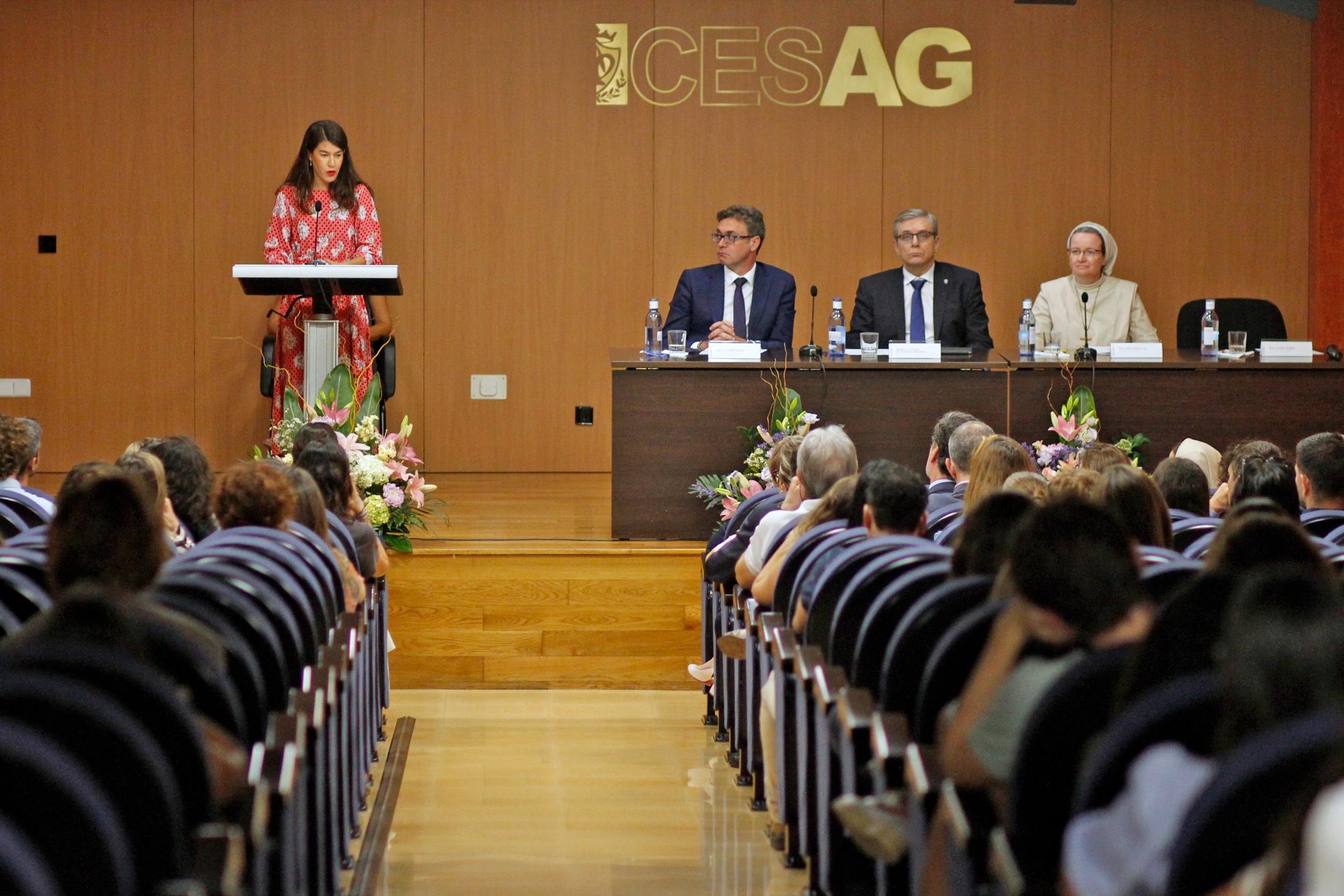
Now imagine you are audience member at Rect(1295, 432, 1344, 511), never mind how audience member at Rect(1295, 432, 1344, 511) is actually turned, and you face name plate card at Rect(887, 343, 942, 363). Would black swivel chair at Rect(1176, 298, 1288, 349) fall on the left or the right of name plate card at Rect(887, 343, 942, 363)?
right

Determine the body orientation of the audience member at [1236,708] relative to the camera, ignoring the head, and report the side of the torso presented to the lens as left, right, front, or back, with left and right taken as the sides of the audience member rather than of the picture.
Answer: back

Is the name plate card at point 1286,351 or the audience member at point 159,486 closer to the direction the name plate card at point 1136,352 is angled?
the audience member

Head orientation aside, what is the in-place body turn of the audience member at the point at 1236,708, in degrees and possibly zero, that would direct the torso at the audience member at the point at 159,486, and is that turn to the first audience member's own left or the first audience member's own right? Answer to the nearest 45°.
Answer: approximately 45° to the first audience member's own left

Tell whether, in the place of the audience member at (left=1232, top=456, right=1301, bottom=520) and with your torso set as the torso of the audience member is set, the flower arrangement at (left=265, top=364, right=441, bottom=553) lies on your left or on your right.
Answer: on your left

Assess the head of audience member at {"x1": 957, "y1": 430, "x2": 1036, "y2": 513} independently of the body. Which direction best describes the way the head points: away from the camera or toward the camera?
away from the camera

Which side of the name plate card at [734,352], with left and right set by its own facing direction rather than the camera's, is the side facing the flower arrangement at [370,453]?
right

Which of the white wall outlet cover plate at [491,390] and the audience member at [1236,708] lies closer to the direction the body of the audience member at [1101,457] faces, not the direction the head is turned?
the white wall outlet cover plate

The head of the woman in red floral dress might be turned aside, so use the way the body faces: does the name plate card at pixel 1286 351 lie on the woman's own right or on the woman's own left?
on the woman's own left

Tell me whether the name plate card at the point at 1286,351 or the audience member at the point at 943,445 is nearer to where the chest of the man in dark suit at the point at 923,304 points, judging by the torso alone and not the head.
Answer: the audience member
